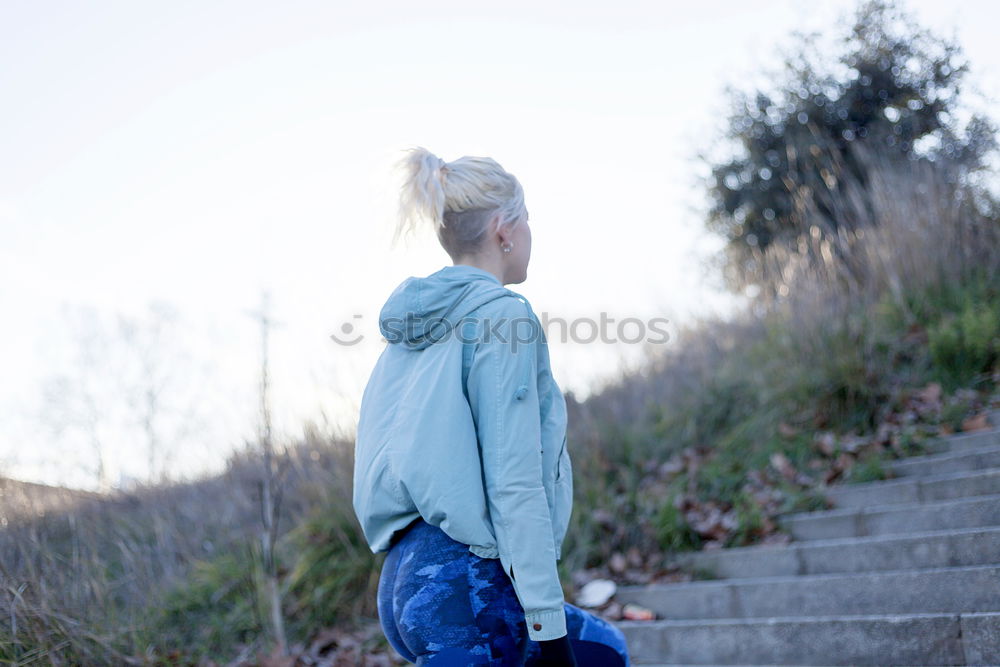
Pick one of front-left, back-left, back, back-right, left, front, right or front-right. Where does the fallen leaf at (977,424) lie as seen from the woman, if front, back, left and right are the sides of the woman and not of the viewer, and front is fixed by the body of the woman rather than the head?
front

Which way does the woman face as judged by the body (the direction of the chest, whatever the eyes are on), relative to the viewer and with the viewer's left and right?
facing away from the viewer and to the right of the viewer

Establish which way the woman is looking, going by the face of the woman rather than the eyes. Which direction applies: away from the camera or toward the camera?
away from the camera

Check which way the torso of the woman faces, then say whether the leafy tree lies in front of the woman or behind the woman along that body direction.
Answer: in front

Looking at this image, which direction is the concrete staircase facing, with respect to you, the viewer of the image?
facing the viewer and to the left of the viewer
